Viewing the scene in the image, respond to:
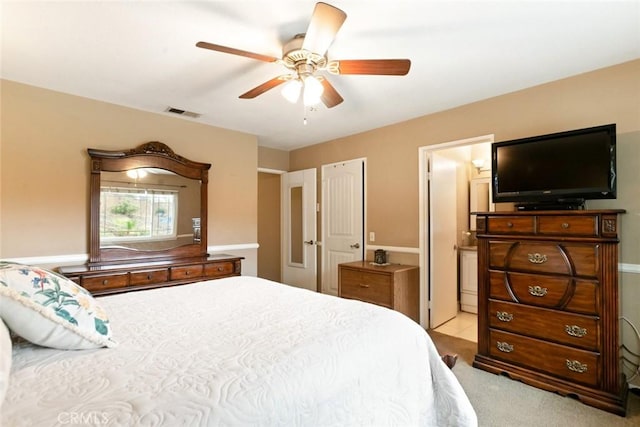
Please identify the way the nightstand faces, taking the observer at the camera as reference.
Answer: facing the viewer and to the left of the viewer

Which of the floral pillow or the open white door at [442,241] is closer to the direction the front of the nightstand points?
the floral pillow

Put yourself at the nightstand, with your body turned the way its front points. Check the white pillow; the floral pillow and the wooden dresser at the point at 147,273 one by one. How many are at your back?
0

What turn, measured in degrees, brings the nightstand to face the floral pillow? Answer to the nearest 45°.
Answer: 0° — it already faces it

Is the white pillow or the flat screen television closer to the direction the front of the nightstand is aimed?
the white pillow

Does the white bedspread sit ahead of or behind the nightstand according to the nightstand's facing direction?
ahead

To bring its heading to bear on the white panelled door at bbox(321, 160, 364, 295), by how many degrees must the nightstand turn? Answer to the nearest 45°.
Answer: approximately 90° to its right

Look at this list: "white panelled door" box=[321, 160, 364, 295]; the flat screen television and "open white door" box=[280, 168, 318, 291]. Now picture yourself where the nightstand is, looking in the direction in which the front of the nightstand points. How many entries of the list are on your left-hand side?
1

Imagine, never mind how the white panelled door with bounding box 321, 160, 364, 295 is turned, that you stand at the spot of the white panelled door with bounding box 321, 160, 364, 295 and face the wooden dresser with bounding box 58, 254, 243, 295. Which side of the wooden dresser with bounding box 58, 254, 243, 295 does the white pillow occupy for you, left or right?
left

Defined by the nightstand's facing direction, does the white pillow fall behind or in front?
in front

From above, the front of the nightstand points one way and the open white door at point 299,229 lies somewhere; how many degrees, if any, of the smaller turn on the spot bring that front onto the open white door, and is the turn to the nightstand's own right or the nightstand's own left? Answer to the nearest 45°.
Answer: approximately 90° to the nightstand's own right

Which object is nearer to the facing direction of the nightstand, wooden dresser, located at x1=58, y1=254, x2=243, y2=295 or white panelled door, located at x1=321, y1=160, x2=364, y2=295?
the wooden dresser

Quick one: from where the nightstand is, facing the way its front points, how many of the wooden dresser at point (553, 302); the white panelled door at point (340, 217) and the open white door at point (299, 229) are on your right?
2
